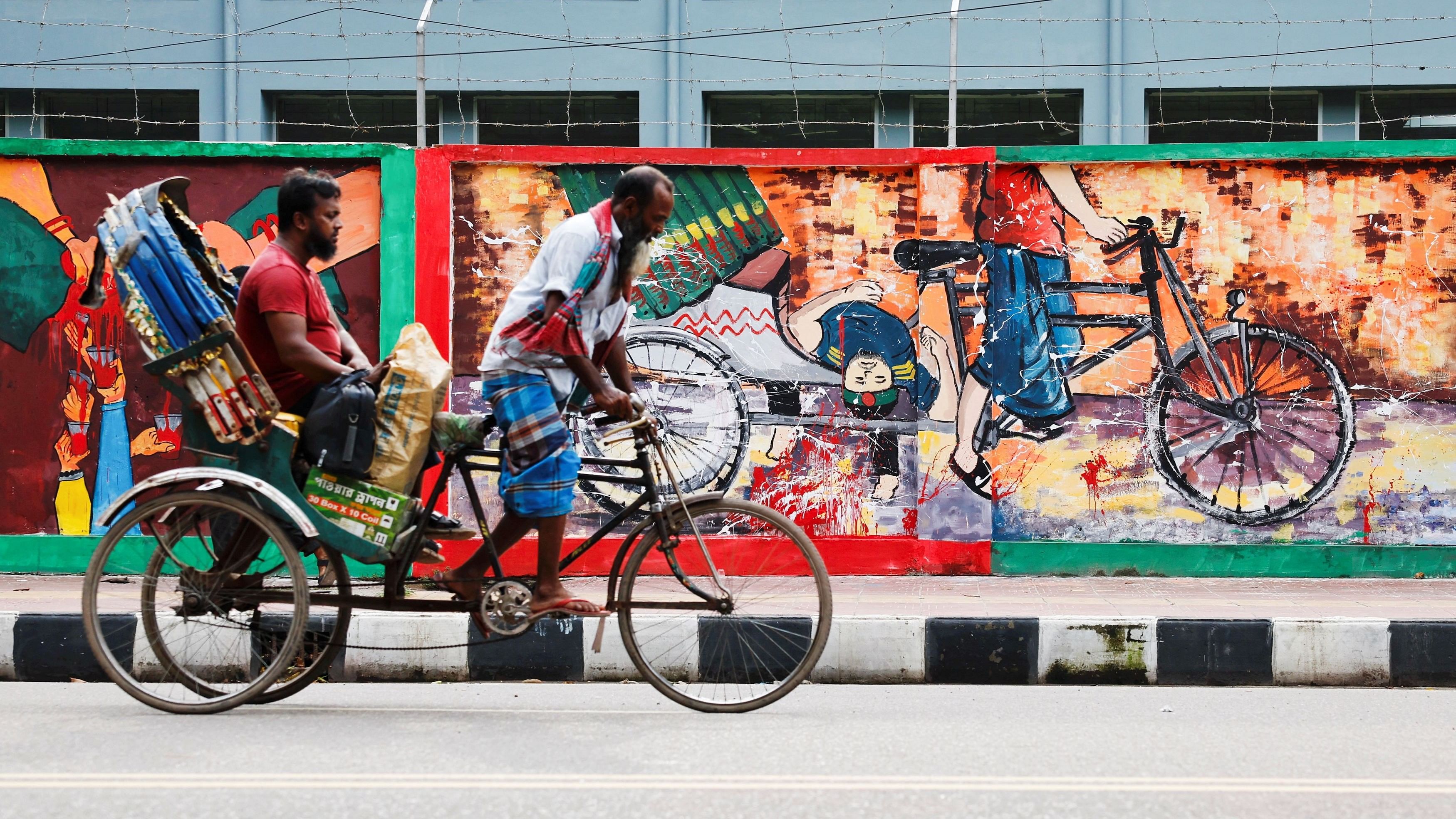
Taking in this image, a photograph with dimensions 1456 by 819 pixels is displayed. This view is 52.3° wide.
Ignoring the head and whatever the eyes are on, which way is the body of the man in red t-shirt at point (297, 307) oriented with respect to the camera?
to the viewer's right

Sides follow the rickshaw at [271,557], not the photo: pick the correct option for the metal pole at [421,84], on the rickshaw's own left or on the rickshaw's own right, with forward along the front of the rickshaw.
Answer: on the rickshaw's own left

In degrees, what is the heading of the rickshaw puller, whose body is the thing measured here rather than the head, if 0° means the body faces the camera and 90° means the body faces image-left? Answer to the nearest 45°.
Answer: approximately 270°

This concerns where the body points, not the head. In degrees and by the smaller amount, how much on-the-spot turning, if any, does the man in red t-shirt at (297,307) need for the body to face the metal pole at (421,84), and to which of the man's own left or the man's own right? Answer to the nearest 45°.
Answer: approximately 90° to the man's own left

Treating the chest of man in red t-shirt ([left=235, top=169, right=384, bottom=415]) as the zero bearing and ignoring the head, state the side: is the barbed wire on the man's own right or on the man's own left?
on the man's own left

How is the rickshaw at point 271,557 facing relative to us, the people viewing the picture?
facing to the right of the viewer

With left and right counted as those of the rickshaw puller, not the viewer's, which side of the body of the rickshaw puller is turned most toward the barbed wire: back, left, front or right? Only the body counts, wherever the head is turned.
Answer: left

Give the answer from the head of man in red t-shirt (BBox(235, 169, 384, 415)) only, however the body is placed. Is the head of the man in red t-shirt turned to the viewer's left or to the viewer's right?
to the viewer's right

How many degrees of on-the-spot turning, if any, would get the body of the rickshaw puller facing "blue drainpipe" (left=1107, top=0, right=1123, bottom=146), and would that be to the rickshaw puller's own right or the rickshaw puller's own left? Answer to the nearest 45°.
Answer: approximately 45° to the rickshaw puller's own left

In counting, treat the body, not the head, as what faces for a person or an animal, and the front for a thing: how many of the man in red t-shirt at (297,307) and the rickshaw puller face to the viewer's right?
2

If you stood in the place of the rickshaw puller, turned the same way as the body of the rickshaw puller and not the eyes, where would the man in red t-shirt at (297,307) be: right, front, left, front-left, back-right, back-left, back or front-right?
back

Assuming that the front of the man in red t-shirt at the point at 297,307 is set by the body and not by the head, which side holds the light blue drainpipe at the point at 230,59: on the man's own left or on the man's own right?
on the man's own left

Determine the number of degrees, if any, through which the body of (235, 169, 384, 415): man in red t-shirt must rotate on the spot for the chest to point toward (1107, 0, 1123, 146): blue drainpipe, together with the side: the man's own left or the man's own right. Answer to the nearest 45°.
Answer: approximately 45° to the man's own left
